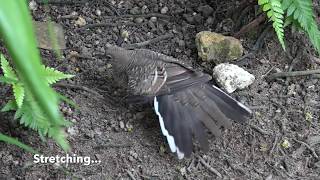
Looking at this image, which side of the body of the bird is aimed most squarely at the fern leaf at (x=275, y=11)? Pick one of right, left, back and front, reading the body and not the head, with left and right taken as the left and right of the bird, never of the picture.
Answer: right

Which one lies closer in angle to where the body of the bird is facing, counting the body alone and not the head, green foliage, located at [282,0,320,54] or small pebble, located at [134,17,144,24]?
the small pebble

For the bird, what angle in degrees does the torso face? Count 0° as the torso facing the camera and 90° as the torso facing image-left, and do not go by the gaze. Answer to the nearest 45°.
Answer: approximately 135°

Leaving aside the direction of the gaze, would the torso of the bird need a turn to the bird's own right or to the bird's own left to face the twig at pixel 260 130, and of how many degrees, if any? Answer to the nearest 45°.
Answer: approximately 135° to the bird's own right

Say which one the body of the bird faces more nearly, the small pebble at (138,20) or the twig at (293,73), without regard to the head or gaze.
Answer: the small pebble

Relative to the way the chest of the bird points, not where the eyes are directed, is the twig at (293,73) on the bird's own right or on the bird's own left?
on the bird's own right

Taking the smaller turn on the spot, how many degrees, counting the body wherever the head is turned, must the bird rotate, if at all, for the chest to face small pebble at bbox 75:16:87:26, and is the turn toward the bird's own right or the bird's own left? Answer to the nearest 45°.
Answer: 0° — it already faces it
